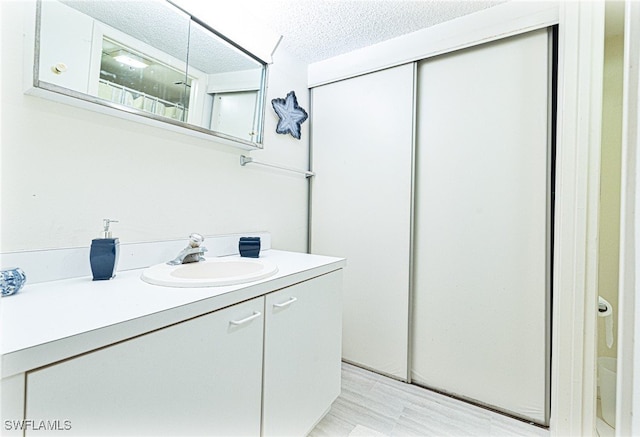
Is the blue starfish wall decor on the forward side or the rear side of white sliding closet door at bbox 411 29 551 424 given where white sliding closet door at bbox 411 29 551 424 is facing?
on the forward side

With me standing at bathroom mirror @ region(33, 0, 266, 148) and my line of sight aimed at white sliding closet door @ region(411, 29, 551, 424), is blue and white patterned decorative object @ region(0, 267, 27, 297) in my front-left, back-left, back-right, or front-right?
back-right

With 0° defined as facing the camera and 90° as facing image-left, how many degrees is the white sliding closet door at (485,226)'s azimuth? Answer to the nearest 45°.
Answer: approximately 45°

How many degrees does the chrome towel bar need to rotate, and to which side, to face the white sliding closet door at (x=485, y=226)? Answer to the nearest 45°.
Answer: approximately 45° to its left

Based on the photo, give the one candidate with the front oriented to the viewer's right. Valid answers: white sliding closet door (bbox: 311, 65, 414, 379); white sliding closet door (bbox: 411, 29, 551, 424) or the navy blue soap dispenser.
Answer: the navy blue soap dispenser

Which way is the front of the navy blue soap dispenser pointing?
to the viewer's right

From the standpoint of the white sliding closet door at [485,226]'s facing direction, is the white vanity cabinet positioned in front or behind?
in front
